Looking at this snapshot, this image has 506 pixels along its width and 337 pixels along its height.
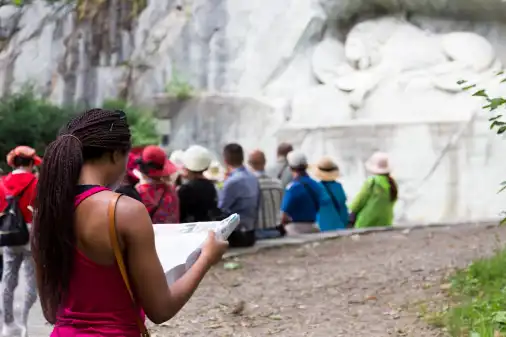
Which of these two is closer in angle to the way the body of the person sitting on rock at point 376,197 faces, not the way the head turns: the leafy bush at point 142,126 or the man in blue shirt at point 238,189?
the leafy bush

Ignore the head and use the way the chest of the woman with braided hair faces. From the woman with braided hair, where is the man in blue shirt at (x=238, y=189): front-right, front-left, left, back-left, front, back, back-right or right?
front-left

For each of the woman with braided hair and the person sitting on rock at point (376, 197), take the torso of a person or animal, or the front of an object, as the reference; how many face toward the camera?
0

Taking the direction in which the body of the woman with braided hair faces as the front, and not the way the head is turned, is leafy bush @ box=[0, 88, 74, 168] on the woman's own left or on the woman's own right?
on the woman's own left

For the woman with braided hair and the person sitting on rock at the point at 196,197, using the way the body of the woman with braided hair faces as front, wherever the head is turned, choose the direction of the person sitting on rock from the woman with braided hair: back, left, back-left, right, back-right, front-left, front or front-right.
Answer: front-left

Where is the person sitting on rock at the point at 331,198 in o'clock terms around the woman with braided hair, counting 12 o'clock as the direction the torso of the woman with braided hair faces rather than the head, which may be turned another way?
The person sitting on rock is roughly at 11 o'clock from the woman with braided hair.

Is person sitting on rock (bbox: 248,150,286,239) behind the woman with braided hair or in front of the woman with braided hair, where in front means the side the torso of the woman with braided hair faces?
in front

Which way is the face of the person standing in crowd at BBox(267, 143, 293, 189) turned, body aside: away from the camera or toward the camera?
away from the camera

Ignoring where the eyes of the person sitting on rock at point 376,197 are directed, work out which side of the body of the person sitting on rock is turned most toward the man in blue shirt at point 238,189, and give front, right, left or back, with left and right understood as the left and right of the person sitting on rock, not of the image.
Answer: left

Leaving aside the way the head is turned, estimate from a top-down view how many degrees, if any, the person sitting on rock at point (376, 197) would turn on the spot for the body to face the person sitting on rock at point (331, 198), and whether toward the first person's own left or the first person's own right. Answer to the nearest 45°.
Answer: approximately 45° to the first person's own left

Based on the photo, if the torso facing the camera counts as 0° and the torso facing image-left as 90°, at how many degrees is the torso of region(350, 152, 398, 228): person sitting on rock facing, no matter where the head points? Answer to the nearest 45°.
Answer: approximately 135°

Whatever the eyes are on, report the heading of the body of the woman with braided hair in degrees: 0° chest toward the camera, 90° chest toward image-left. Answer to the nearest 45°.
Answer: approximately 225°

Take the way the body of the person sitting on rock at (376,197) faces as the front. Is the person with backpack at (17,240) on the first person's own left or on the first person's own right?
on the first person's own left

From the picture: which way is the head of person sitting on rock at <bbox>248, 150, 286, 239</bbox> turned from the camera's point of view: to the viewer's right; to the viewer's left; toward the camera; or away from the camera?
away from the camera
